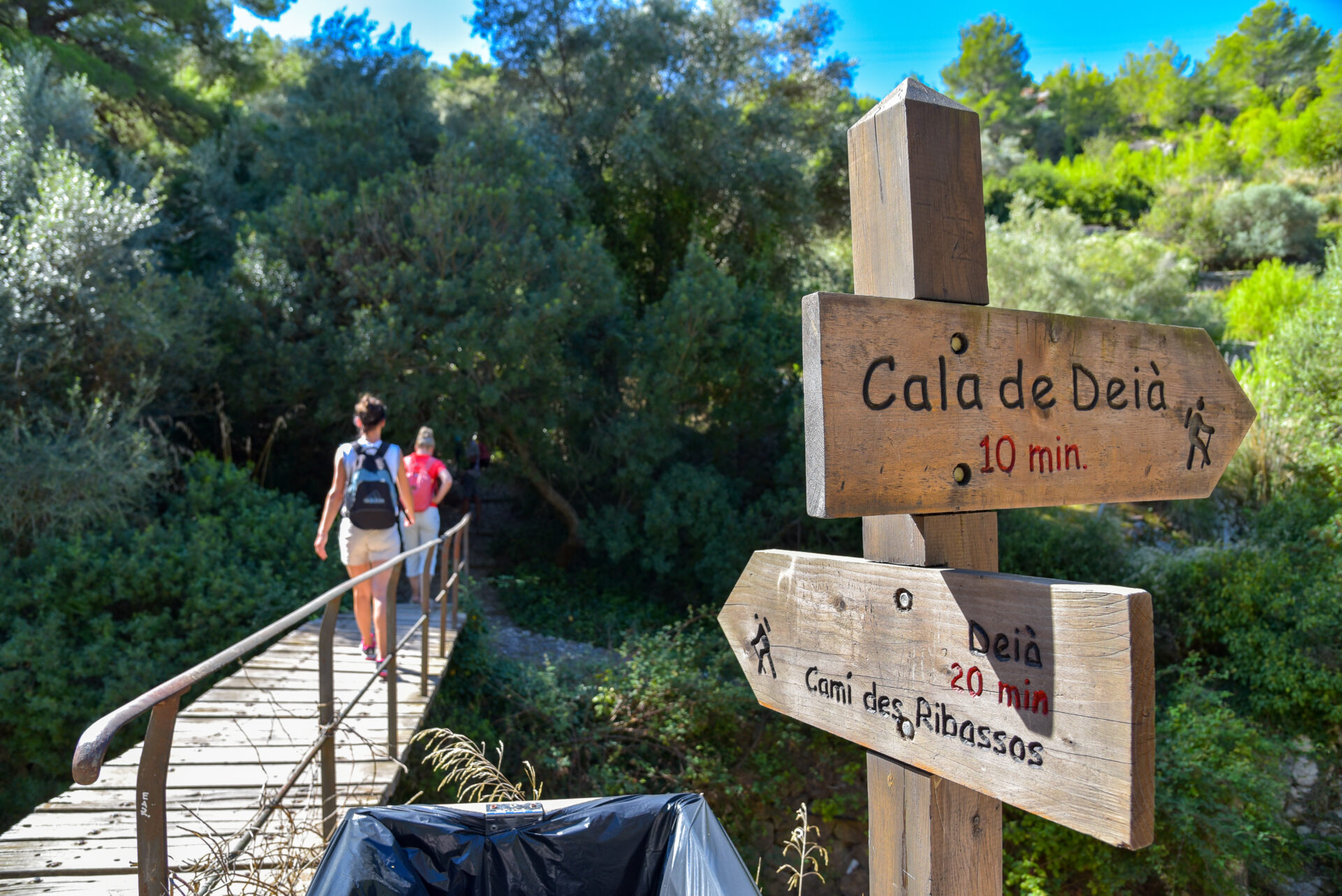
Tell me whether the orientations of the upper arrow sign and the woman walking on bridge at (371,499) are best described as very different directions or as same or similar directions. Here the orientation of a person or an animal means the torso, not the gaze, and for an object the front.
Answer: very different directions

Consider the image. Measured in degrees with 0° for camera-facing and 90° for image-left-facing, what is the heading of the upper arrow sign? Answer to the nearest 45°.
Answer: approximately 315°

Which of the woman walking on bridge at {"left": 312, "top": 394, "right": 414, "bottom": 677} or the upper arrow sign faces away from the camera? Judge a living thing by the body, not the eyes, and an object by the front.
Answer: the woman walking on bridge

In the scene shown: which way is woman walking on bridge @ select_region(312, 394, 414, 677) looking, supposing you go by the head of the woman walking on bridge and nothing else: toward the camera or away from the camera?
away from the camera

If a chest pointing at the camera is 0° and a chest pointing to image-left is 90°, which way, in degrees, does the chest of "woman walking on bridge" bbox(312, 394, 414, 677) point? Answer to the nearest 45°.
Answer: approximately 180°

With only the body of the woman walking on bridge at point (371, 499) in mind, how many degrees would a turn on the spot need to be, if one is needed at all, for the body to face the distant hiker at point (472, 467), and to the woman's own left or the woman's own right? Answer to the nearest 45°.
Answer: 0° — they already face them

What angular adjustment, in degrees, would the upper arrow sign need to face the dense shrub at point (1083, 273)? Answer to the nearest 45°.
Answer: approximately 135° to its left

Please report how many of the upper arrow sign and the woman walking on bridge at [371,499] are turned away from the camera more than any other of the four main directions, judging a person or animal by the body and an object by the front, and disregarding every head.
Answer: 1

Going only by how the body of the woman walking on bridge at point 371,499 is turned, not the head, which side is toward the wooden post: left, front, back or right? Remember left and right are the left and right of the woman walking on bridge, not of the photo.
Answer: back
